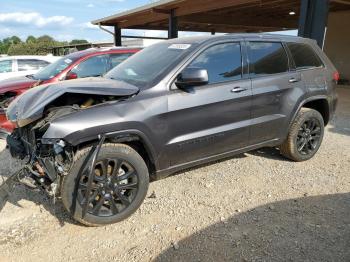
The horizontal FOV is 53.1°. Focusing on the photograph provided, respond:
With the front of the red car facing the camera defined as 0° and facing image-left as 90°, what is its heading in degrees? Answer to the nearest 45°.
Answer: approximately 45°

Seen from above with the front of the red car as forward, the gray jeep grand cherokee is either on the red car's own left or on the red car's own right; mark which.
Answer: on the red car's own left

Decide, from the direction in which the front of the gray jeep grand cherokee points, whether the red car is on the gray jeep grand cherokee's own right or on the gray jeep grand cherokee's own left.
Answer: on the gray jeep grand cherokee's own right

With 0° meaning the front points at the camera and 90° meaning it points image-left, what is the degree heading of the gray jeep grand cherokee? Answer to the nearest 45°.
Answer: approximately 45°

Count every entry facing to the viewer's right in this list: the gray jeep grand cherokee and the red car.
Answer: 0

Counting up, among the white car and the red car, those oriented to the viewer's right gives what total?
0

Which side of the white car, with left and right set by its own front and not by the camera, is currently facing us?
left

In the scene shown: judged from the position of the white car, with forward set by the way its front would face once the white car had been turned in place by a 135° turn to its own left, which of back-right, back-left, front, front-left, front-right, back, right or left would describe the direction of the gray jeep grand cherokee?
front-right
